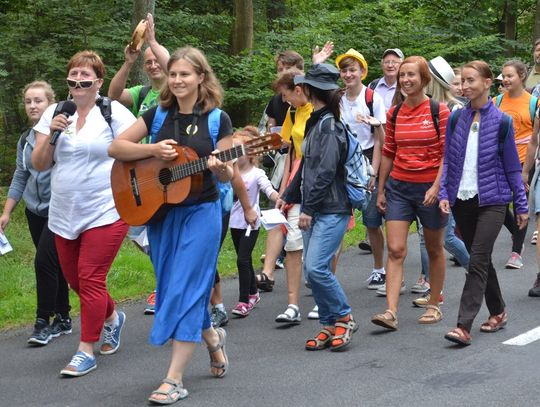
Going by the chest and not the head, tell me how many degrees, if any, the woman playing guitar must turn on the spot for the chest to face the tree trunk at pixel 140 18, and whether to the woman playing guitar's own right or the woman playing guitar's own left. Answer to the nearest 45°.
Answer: approximately 135° to the woman playing guitar's own right

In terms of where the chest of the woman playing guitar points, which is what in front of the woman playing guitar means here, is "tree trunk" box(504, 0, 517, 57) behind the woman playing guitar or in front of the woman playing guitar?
behind

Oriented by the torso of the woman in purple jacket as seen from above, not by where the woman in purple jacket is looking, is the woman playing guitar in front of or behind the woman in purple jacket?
in front

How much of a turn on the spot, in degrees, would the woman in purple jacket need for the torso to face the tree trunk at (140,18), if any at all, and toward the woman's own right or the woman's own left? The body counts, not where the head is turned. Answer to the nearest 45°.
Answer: approximately 90° to the woman's own right

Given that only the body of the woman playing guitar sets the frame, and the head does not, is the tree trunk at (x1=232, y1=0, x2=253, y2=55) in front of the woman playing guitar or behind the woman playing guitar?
behind

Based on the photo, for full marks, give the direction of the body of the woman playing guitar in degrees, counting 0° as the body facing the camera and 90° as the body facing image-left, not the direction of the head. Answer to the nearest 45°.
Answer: approximately 45°

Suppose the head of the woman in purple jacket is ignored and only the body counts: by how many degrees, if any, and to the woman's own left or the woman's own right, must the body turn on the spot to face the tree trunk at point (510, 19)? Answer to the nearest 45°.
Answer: approximately 135° to the woman's own right
